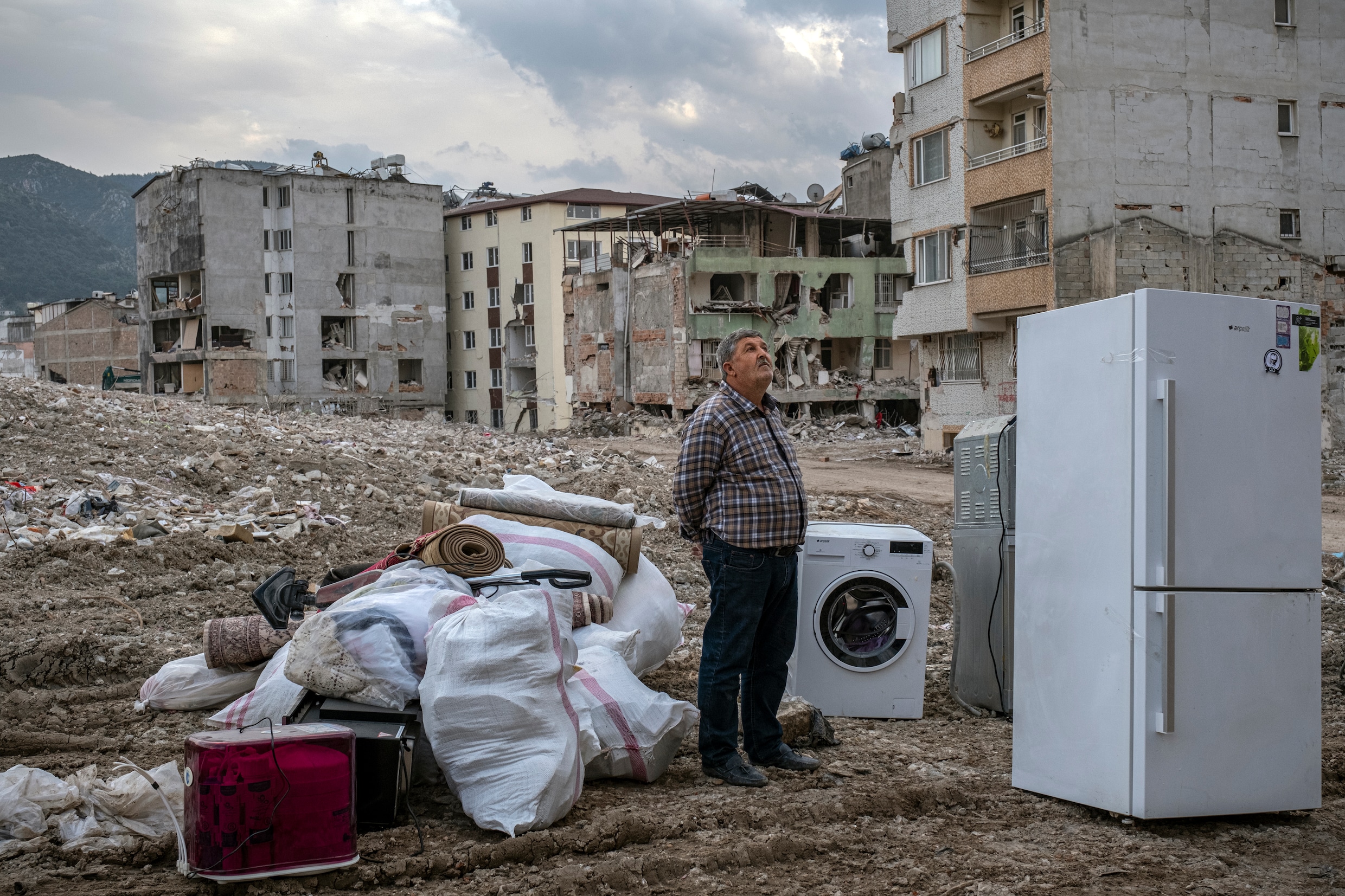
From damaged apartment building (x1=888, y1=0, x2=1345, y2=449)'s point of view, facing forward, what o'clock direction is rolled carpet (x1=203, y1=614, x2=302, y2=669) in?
The rolled carpet is roughly at 11 o'clock from the damaged apartment building.

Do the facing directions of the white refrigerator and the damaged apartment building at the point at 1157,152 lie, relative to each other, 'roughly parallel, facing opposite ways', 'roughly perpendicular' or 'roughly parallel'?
roughly perpendicular

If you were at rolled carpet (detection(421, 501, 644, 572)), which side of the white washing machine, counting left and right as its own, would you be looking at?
right

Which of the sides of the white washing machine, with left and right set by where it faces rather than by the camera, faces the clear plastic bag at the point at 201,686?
right

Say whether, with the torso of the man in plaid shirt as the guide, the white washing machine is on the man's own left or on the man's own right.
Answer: on the man's own left

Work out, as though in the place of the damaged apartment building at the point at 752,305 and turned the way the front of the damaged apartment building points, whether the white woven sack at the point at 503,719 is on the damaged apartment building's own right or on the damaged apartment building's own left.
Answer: on the damaged apartment building's own right

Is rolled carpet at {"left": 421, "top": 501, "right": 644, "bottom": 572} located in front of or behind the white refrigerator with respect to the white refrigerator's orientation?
behind

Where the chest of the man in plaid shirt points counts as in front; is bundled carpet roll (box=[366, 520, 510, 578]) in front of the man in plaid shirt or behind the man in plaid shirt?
behind

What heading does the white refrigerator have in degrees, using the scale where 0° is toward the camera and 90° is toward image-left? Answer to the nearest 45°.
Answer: approximately 315°

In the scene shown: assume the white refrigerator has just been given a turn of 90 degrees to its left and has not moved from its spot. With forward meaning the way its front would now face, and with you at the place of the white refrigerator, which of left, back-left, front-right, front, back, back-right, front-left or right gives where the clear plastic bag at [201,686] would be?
back-left
